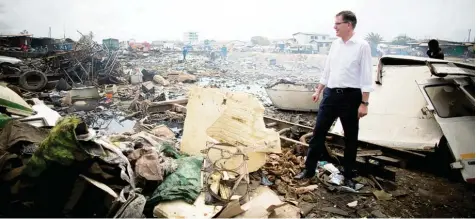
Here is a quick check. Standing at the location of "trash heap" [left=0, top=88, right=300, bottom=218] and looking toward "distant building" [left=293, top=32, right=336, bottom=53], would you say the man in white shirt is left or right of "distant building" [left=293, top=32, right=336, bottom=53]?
right

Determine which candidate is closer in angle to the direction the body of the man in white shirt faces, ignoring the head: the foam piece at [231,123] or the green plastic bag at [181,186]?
the green plastic bag

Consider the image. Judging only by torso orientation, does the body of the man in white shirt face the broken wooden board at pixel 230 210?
yes

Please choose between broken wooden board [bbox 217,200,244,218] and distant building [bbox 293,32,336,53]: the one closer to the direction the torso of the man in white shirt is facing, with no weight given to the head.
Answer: the broken wooden board

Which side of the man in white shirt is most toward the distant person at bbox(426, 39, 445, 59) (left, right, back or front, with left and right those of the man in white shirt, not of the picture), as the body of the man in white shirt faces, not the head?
back

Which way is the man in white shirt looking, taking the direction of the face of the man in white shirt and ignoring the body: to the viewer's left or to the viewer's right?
to the viewer's left

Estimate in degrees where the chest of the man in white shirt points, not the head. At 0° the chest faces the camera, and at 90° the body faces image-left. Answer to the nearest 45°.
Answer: approximately 45°

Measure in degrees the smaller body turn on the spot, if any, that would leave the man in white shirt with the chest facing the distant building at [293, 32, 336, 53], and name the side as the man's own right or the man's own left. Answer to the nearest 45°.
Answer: approximately 135° to the man's own right

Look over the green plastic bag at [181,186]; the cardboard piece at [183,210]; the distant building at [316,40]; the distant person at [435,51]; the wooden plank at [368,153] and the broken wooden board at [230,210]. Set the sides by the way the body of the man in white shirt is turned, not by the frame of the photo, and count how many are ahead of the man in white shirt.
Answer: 3

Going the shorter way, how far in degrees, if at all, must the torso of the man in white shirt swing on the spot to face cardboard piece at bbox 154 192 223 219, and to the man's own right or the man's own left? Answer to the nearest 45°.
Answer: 0° — they already face it
